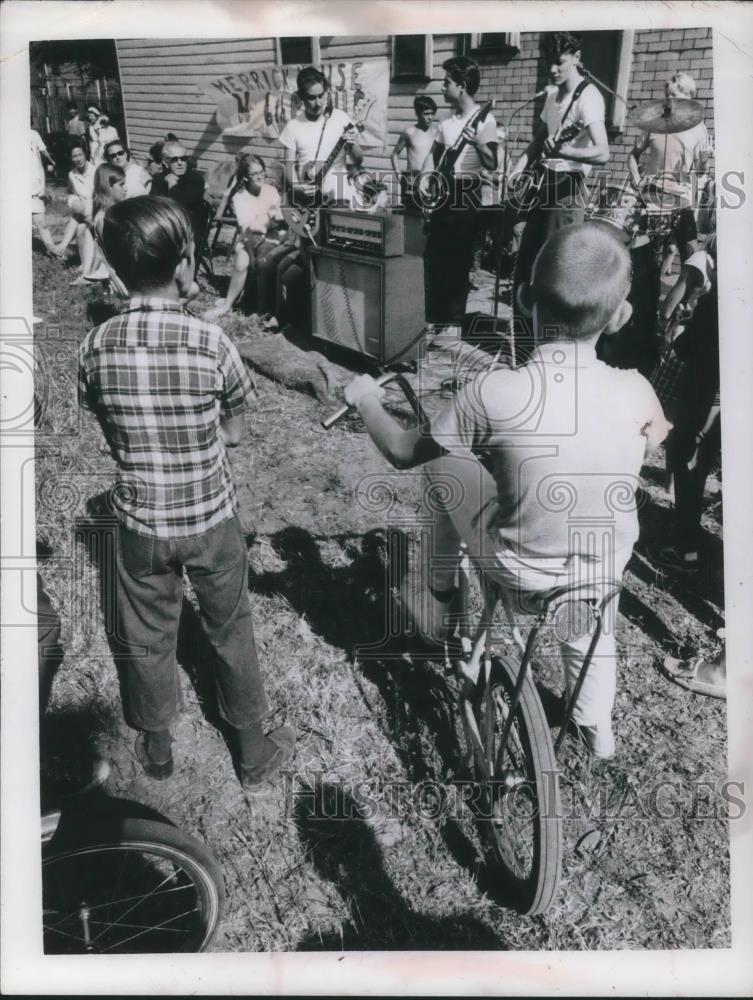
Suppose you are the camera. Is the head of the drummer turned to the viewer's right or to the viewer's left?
to the viewer's left

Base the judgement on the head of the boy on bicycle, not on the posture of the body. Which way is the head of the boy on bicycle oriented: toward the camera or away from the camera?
away from the camera

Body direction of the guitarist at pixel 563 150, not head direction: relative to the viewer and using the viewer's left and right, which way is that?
facing the viewer and to the left of the viewer

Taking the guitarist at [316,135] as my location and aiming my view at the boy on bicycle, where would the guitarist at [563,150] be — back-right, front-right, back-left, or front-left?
front-left

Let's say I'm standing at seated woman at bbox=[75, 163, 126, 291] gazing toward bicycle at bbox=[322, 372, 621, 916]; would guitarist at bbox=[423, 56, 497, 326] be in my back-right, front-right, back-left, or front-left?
front-left

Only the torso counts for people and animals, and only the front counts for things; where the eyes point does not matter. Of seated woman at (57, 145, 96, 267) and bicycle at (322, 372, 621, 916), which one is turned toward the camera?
the seated woman

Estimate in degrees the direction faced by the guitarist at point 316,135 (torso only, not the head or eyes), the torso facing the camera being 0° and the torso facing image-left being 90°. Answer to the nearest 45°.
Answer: approximately 0°
